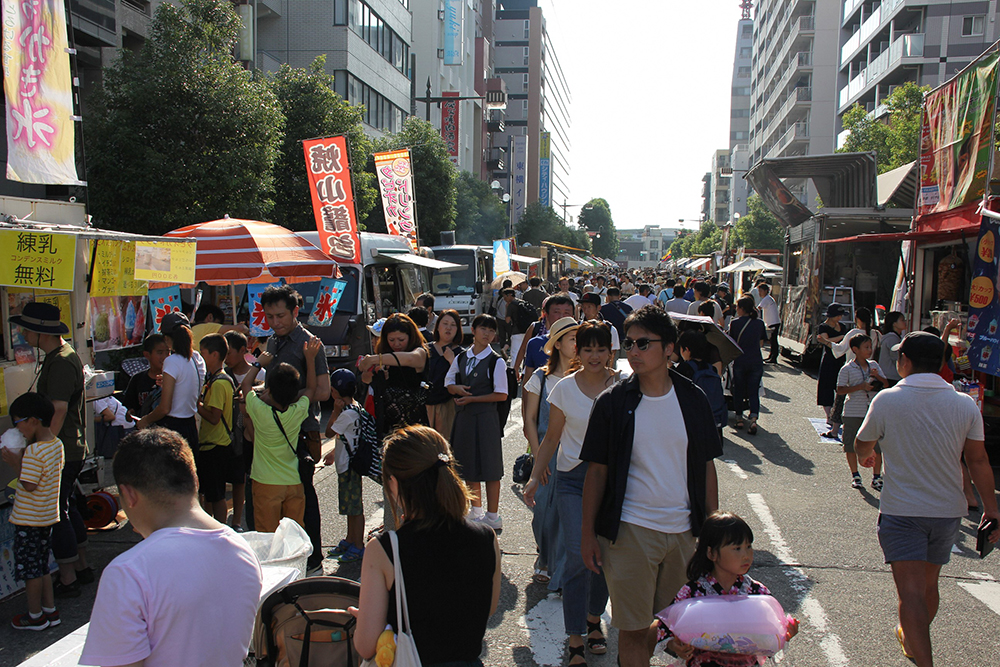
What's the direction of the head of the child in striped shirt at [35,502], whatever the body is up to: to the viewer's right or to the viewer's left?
to the viewer's left

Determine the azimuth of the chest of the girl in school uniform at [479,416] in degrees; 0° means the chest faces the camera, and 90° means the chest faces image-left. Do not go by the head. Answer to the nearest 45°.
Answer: approximately 0°

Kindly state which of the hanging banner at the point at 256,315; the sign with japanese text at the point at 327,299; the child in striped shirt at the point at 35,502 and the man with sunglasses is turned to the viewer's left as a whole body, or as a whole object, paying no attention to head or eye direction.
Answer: the child in striped shirt

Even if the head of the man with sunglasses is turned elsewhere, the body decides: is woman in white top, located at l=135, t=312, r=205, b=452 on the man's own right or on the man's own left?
on the man's own right

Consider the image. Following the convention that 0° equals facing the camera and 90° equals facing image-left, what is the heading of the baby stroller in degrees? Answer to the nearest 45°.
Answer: approximately 180°

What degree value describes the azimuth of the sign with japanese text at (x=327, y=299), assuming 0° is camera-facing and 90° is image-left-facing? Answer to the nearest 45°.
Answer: approximately 0°

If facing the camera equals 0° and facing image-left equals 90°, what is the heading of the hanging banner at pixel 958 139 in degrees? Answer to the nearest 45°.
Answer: approximately 45°

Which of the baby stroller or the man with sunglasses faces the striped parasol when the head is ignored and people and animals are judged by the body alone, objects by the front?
the baby stroller

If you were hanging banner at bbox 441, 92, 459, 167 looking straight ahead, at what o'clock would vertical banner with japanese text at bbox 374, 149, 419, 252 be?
The vertical banner with japanese text is roughly at 12 o'clock from the hanging banner.

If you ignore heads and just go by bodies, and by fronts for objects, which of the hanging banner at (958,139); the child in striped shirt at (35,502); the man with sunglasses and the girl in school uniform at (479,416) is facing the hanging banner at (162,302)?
the hanging banner at (958,139)

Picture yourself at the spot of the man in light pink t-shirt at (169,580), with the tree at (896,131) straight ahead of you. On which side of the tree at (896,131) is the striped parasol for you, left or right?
left

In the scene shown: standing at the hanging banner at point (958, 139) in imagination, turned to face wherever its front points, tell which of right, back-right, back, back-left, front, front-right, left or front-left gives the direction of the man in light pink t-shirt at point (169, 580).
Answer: front-left

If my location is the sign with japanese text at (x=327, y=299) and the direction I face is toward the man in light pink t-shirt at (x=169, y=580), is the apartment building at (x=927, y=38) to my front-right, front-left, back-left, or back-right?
back-left
